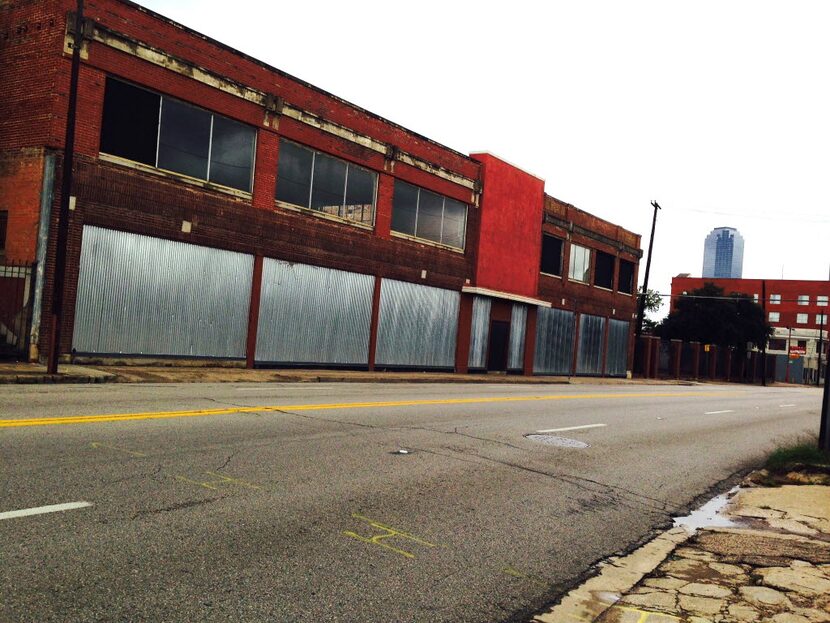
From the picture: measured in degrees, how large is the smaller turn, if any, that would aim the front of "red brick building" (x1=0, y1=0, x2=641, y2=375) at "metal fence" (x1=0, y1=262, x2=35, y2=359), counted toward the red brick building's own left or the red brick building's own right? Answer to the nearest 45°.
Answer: approximately 90° to the red brick building's own right

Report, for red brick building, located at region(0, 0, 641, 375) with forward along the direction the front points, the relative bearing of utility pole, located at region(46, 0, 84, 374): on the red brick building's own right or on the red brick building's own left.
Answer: on the red brick building's own right
